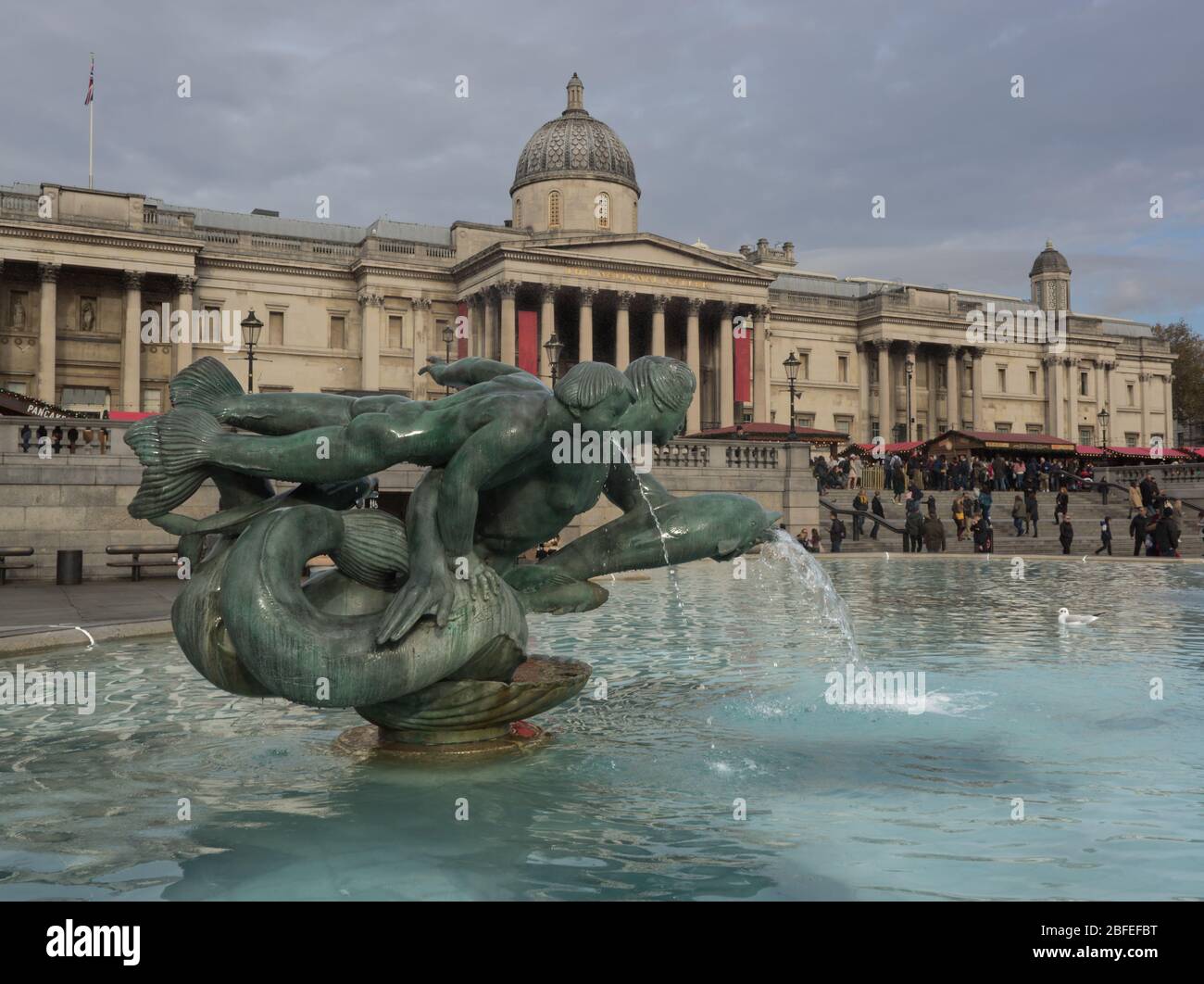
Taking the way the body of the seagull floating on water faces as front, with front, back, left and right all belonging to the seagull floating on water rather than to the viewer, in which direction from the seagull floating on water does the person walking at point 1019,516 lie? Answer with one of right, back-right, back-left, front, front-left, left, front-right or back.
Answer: right

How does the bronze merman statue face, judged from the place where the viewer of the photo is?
facing to the right of the viewer

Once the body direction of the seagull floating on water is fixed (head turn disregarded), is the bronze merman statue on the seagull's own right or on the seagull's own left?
on the seagull's own left

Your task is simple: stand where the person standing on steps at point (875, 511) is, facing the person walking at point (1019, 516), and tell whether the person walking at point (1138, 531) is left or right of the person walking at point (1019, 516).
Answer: right

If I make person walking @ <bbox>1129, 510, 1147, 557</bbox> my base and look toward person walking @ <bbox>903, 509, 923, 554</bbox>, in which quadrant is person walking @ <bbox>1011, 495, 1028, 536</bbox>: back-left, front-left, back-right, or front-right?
front-right

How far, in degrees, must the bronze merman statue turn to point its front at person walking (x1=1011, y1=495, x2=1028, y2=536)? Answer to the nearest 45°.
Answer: approximately 45° to its left

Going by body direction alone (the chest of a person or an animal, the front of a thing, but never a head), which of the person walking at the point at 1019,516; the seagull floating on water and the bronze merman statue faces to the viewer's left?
the seagull floating on water

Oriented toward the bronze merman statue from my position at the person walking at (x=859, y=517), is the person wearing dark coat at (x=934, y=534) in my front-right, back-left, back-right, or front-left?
front-left

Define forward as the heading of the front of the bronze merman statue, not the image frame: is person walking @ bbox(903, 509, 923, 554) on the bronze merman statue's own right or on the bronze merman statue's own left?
on the bronze merman statue's own left

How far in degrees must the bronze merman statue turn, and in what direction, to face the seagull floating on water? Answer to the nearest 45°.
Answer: approximately 45° to its left

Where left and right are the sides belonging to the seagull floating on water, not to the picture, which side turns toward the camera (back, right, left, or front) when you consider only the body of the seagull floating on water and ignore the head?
left

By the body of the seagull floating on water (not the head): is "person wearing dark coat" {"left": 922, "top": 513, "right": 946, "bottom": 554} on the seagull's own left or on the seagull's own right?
on the seagull's own right
